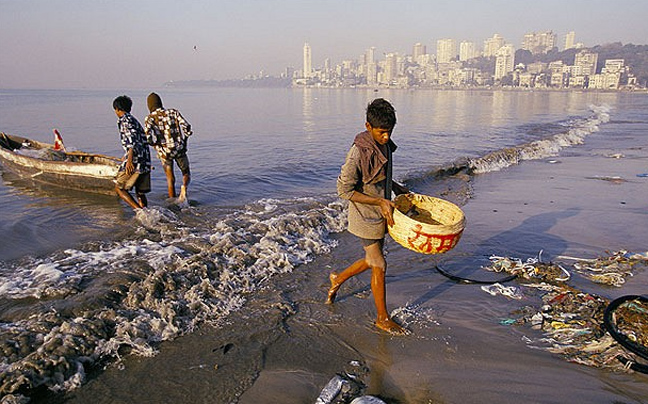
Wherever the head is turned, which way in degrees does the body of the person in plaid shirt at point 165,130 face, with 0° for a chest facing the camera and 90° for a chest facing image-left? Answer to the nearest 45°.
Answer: approximately 180°

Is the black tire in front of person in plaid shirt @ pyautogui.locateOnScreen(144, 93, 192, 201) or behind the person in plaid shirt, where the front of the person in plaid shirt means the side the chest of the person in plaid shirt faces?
behind

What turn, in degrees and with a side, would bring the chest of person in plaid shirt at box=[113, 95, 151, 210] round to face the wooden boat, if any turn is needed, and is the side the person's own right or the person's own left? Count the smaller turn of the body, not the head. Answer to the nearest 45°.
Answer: approximately 45° to the person's own right

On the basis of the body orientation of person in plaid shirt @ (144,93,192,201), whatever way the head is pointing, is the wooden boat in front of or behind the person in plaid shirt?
in front

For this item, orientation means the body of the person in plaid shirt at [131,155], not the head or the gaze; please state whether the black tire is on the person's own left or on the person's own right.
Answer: on the person's own left

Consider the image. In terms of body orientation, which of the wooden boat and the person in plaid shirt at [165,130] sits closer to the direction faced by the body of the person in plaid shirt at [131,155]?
the wooden boat

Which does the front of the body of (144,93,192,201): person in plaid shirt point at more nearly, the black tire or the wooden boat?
the wooden boat

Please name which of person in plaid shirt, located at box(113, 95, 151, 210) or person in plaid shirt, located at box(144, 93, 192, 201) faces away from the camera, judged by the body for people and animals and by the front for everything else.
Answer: person in plaid shirt, located at box(144, 93, 192, 201)

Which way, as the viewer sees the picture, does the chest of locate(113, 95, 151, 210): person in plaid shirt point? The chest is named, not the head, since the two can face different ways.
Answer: to the viewer's left
